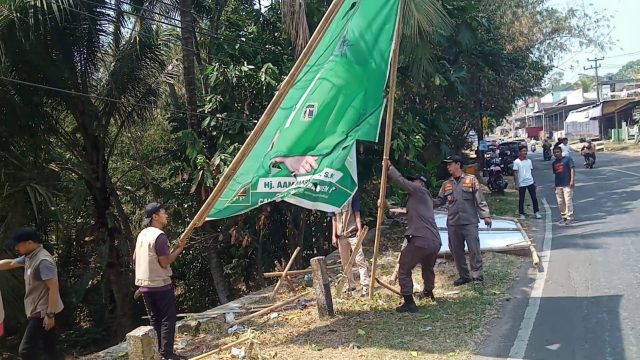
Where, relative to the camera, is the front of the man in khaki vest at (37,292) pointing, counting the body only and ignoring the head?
to the viewer's left

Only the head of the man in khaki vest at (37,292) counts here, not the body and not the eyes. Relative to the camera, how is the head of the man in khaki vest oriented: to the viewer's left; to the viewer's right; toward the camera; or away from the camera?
to the viewer's left

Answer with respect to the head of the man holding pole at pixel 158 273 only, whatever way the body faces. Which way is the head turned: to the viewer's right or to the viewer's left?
to the viewer's right

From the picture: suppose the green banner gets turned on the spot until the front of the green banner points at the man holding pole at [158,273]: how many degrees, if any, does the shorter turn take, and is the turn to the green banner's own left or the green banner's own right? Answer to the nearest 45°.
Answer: approximately 90° to the green banner's own right

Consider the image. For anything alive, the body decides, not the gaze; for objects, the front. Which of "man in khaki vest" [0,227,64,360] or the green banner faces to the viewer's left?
the man in khaki vest

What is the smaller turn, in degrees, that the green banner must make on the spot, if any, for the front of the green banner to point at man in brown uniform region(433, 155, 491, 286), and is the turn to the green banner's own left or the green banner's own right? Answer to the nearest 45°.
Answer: approximately 135° to the green banner's own left

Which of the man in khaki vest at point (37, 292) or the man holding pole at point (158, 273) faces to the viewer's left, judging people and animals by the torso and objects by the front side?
the man in khaki vest

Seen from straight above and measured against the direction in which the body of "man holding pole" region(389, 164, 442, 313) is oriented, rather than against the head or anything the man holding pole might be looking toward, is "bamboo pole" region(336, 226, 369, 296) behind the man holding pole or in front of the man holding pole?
in front

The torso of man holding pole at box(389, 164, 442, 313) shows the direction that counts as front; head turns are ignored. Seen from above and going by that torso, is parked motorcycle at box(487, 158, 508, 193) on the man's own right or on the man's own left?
on the man's own right

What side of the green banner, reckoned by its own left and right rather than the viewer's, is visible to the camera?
front

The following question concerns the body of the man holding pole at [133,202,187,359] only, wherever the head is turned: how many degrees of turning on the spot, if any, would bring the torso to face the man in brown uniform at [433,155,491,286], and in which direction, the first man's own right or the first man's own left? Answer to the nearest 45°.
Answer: approximately 45° to the first man's own right

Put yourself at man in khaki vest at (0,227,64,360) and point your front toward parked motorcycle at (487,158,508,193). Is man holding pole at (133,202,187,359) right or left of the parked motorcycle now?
right

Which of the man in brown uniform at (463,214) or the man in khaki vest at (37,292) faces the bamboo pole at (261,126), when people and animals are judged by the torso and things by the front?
the man in brown uniform

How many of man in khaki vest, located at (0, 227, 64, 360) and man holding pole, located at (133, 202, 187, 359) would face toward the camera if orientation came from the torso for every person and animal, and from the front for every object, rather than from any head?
0

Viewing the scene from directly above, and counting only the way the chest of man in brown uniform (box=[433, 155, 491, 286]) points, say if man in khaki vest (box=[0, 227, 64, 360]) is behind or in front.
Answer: in front

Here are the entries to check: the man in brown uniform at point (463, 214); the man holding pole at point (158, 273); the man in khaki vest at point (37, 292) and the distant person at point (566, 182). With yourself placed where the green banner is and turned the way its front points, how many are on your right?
2

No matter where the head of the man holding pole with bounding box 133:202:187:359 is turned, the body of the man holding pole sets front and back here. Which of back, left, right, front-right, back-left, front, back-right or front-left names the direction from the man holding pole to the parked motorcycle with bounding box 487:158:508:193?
front

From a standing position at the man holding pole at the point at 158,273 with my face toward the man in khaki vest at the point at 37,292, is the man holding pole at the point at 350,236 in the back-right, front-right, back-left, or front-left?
back-right

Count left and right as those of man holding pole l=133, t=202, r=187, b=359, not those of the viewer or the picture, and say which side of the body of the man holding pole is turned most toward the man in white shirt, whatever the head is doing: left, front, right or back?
front
